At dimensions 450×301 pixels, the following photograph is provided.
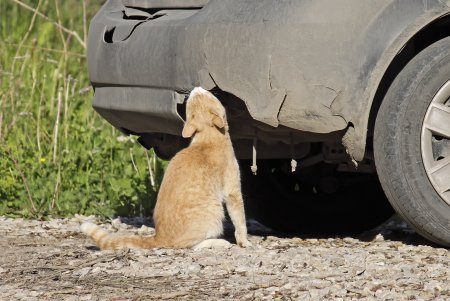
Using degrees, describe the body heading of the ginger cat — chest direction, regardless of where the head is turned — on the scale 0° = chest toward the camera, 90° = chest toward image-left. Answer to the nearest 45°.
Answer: approximately 225°

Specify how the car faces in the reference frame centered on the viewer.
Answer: facing away from the viewer and to the right of the viewer
